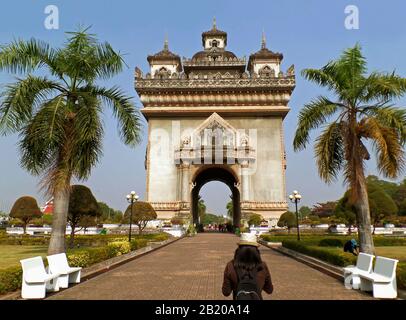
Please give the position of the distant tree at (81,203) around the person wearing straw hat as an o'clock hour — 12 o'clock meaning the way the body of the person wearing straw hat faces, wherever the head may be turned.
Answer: The distant tree is roughly at 11 o'clock from the person wearing straw hat.

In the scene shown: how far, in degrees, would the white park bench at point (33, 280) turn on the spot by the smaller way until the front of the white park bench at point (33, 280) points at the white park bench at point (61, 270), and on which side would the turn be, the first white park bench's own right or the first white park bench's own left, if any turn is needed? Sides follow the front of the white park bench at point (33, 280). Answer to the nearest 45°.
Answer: approximately 90° to the first white park bench's own left

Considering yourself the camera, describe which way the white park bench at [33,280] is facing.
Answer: facing the viewer and to the right of the viewer

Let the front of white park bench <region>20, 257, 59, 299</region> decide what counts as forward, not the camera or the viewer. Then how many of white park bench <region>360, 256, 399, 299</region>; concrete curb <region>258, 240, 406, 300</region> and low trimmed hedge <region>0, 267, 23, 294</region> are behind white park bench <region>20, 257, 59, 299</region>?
1

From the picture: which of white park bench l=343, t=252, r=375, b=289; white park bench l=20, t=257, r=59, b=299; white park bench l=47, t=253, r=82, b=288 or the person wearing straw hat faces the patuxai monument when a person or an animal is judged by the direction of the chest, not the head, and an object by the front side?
the person wearing straw hat

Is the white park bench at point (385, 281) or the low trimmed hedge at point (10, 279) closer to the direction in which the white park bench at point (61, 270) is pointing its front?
the white park bench

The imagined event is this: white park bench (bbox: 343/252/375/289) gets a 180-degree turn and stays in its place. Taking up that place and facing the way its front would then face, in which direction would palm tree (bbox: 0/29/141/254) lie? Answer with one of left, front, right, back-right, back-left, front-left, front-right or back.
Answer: back-left

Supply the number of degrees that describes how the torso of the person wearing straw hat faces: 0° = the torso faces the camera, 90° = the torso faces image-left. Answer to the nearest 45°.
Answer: approximately 180°

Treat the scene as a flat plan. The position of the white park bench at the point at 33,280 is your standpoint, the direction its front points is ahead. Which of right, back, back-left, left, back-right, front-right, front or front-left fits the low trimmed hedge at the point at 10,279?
back

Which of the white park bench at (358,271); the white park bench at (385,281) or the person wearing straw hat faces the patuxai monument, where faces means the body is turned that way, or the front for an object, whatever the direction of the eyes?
the person wearing straw hat

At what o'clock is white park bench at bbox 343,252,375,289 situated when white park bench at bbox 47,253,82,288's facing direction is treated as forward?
white park bench at bbox 343,252,375,289 is roughly at 11 o'clock from white park bench at bbox 47,253,82,288.

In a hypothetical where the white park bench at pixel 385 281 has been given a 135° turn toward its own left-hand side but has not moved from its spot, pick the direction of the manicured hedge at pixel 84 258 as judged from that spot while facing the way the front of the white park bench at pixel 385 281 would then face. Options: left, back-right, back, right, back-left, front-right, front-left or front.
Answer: back

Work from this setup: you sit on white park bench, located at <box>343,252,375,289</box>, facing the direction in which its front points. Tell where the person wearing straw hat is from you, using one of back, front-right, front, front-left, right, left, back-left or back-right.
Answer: front-left

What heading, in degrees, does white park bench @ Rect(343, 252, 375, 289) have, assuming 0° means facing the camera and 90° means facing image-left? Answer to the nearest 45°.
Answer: approximately 45°

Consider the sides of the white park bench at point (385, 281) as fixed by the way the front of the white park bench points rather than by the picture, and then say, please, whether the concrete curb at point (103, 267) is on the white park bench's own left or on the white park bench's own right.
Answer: on the white park bench's own right

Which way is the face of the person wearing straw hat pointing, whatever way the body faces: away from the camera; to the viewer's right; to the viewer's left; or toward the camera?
away from the camera

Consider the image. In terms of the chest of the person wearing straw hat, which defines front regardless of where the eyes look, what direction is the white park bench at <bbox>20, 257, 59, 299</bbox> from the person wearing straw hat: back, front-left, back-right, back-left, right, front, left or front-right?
front-left
